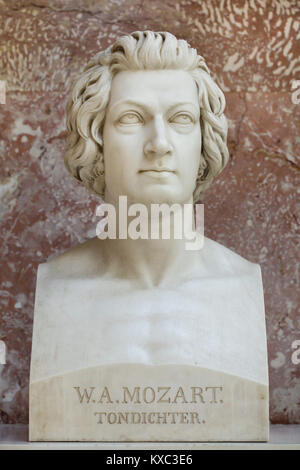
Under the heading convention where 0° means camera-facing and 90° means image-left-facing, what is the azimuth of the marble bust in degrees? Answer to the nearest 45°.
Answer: approximately 0°
